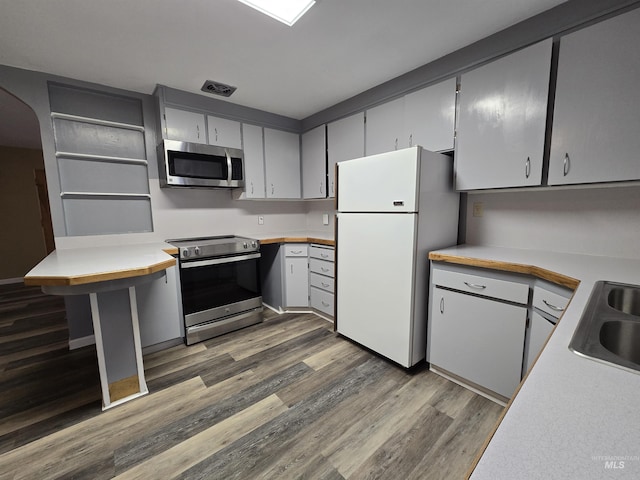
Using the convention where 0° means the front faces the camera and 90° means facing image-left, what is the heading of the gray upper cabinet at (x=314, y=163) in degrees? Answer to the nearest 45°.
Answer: approximately 45°

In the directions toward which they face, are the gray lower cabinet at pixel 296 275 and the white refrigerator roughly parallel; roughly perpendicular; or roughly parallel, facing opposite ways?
roughly perpendicular

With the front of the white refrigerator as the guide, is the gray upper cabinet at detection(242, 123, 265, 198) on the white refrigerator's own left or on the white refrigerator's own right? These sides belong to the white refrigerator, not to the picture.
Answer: on the white refrigerator's own right

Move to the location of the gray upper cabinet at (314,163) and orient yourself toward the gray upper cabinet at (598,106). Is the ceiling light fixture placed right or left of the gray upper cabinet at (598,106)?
right

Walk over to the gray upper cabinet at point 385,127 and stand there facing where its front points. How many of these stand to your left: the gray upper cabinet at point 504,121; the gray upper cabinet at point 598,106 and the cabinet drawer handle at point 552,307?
3

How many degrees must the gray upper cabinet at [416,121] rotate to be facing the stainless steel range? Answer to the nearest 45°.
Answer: approximately 45° to its right

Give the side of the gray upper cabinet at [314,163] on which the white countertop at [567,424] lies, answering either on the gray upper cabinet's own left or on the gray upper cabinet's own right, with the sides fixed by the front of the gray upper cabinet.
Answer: on the gray upper cabinet's own left

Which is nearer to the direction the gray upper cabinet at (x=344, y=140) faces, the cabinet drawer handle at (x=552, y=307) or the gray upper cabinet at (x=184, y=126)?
the gray upper cabinet
